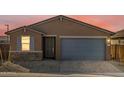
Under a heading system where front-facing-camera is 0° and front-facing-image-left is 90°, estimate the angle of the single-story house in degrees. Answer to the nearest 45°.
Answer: approximately 0°

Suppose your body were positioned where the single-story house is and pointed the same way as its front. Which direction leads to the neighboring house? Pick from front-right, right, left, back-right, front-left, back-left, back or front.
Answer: left
